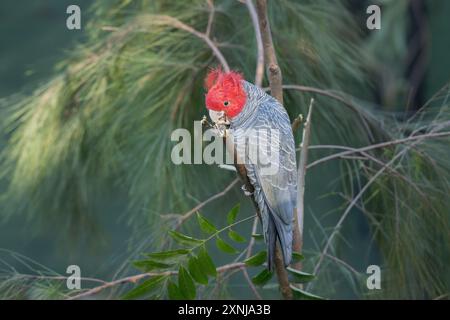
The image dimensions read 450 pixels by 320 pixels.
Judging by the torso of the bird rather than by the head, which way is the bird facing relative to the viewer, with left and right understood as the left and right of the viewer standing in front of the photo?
facing to the left of the viewer
